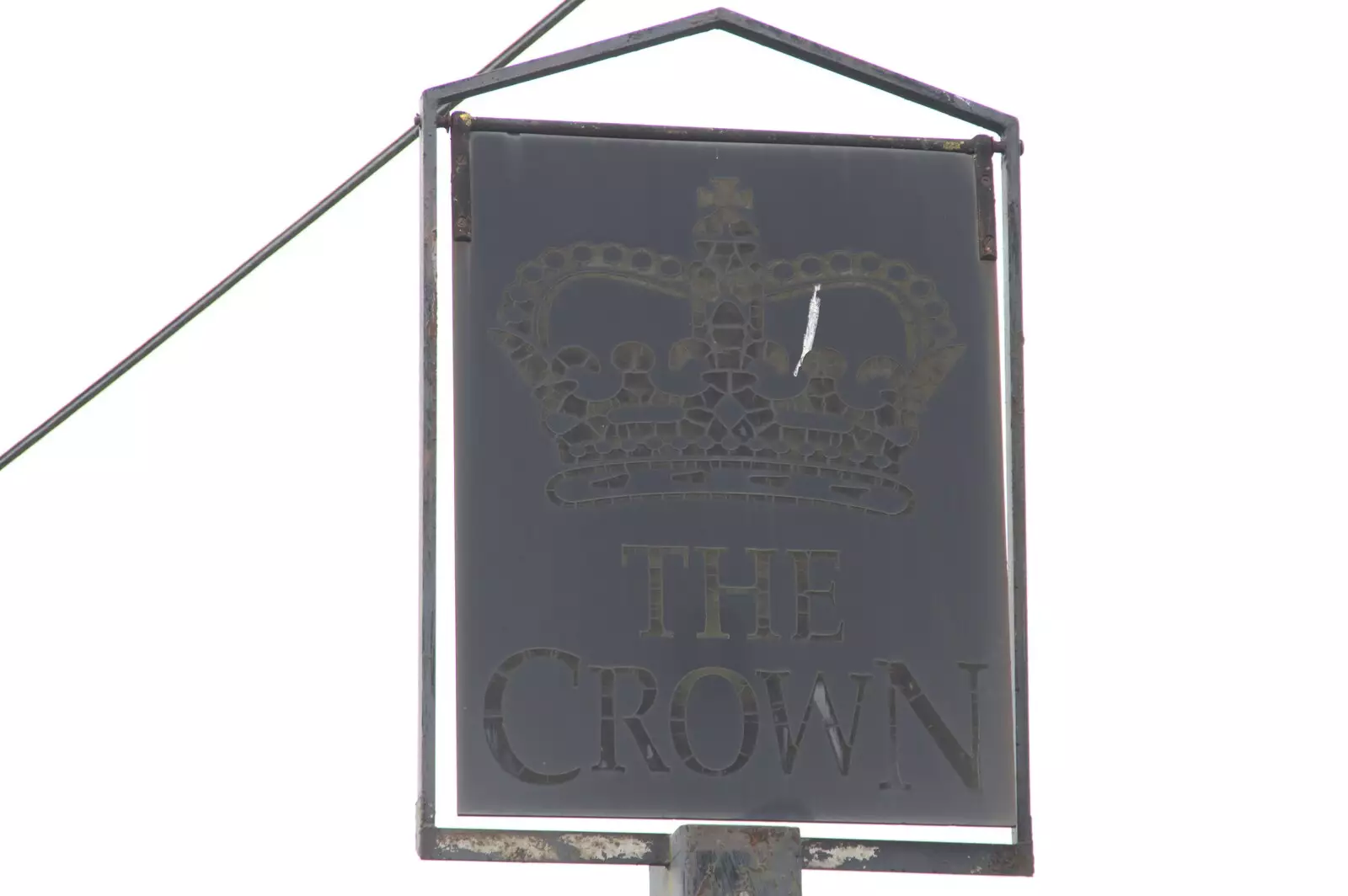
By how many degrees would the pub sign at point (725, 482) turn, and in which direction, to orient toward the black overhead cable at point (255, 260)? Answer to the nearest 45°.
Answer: approximately 135° to its right

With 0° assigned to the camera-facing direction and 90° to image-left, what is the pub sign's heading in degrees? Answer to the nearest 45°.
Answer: approximately 0°
